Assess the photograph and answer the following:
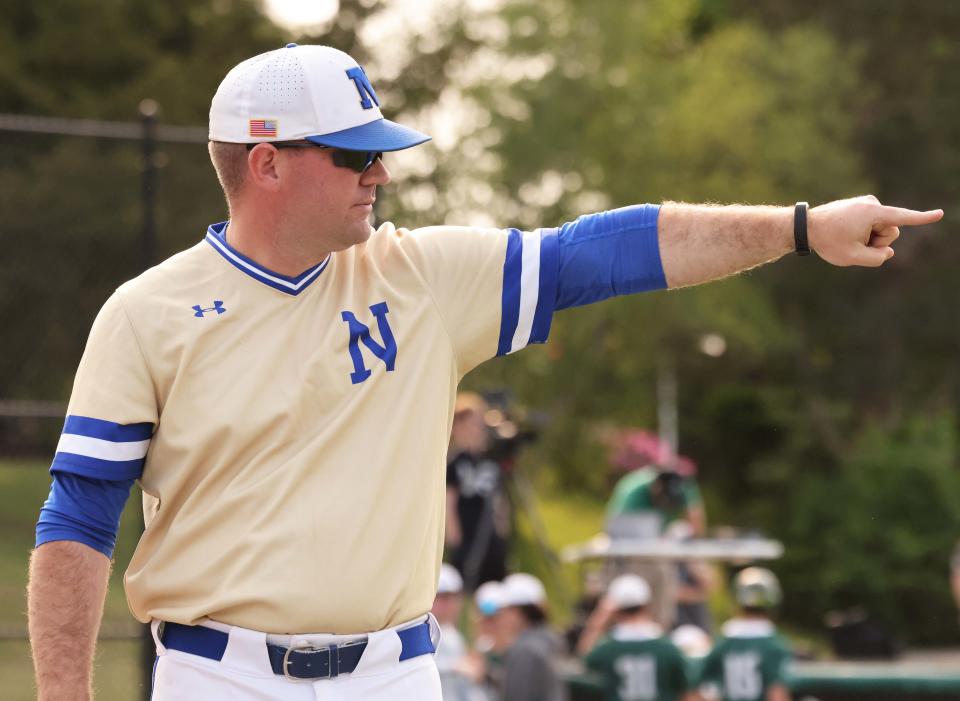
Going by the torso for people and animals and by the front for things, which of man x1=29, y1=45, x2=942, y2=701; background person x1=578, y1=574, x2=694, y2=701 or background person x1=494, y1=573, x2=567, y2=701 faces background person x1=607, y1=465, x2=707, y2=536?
background person x1=578, y1=574, x2=694, y2=701

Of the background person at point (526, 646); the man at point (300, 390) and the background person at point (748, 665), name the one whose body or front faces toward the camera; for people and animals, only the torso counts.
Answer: the man

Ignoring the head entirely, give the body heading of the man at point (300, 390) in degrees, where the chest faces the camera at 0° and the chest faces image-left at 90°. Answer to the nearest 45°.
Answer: approximately 0°

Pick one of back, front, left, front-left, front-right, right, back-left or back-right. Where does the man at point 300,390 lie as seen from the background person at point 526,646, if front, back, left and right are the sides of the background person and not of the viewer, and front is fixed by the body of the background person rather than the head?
left

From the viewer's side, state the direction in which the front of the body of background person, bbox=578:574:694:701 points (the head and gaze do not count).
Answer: away from the camera

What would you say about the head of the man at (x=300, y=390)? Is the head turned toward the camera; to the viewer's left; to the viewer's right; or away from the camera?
to the viewer's right

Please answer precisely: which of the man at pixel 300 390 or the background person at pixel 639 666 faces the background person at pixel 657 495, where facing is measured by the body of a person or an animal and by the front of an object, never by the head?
the background person at pixel 639 666

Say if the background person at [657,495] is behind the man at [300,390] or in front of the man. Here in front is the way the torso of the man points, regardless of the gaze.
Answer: behind

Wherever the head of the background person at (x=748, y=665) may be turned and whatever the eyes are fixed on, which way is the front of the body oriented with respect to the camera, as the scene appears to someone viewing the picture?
away from the camera

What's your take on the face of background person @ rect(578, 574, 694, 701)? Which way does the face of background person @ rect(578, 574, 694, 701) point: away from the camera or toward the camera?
away from the camera

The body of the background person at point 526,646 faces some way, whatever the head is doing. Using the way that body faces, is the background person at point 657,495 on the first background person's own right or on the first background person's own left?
on the first background person's own right

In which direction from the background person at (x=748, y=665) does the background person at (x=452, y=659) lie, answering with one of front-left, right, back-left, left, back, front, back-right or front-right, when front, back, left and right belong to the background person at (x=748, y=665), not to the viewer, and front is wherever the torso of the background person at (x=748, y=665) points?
back-left

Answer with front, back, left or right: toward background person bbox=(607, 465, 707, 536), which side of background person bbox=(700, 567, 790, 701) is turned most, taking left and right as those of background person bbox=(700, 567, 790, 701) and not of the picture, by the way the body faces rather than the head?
front
